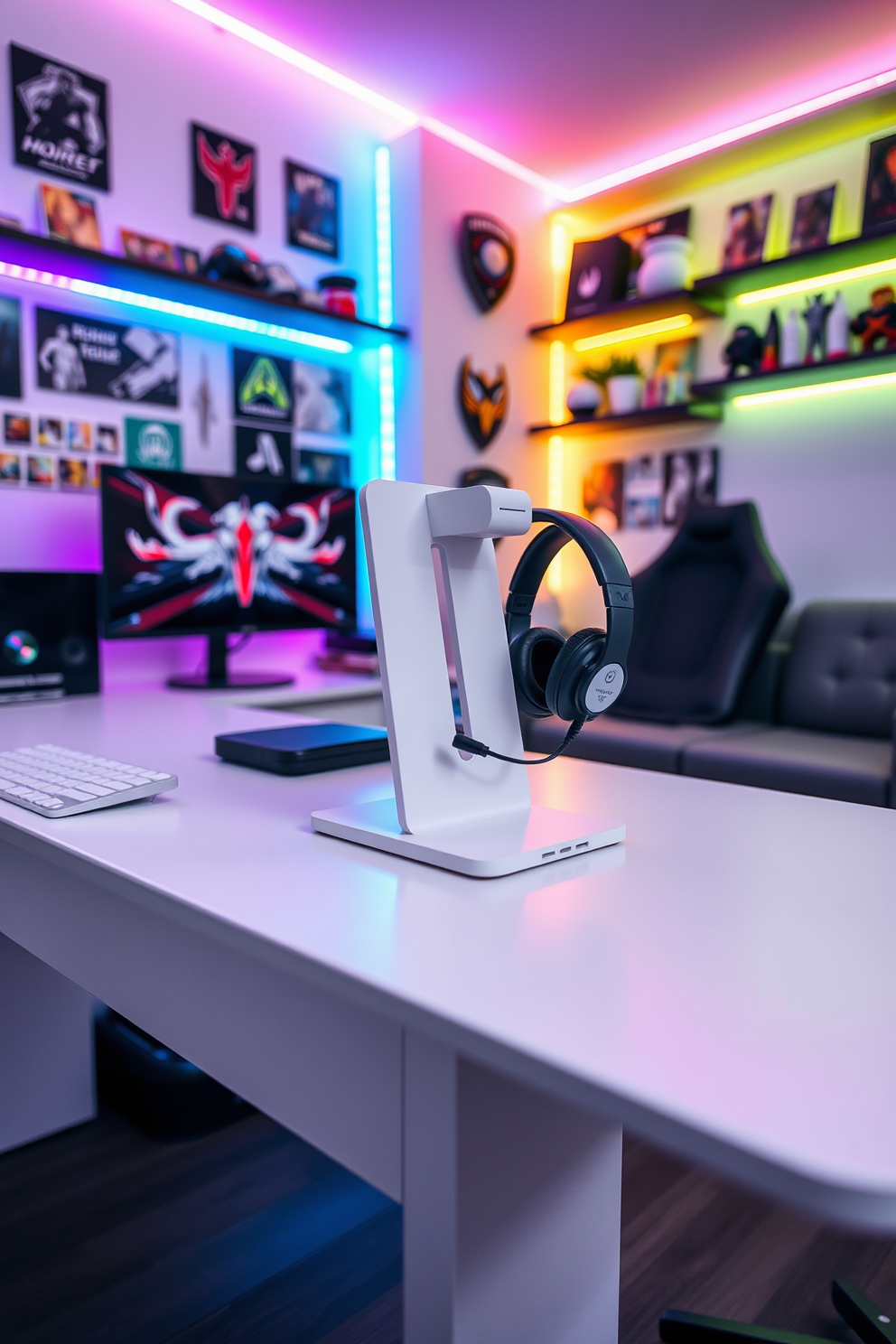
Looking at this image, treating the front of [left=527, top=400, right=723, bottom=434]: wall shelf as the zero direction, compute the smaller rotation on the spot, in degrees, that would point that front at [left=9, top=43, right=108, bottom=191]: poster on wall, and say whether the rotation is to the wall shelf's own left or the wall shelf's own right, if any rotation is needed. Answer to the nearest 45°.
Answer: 0° — it already faces it

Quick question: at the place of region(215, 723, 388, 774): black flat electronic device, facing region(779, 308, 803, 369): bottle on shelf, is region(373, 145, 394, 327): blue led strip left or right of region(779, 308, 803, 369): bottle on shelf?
left

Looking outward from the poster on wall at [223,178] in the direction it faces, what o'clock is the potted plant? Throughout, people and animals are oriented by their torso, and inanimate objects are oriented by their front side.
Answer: The potted plant is roughly at 10 o'clock from the poster on wall.

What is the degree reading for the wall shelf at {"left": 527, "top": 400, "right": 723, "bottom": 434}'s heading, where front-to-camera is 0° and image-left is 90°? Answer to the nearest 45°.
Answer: approximately 45°

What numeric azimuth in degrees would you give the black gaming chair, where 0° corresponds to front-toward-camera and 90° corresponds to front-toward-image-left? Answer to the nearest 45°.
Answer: approximately 45°

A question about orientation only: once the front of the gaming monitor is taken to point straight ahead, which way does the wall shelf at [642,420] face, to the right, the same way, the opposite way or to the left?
to the right

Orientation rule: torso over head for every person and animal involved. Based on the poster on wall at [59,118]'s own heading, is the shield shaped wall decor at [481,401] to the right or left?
on its left

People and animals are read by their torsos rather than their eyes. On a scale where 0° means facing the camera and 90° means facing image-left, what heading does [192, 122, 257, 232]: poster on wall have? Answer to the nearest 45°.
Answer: approximately 315°

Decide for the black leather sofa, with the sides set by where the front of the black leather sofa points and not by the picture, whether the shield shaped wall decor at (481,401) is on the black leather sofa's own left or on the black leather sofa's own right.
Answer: on the black leather sofa's own right

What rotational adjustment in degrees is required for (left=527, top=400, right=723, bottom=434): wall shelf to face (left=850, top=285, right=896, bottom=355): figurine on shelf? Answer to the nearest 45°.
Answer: approximately 90° to its left

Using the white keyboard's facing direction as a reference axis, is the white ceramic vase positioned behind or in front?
behind
